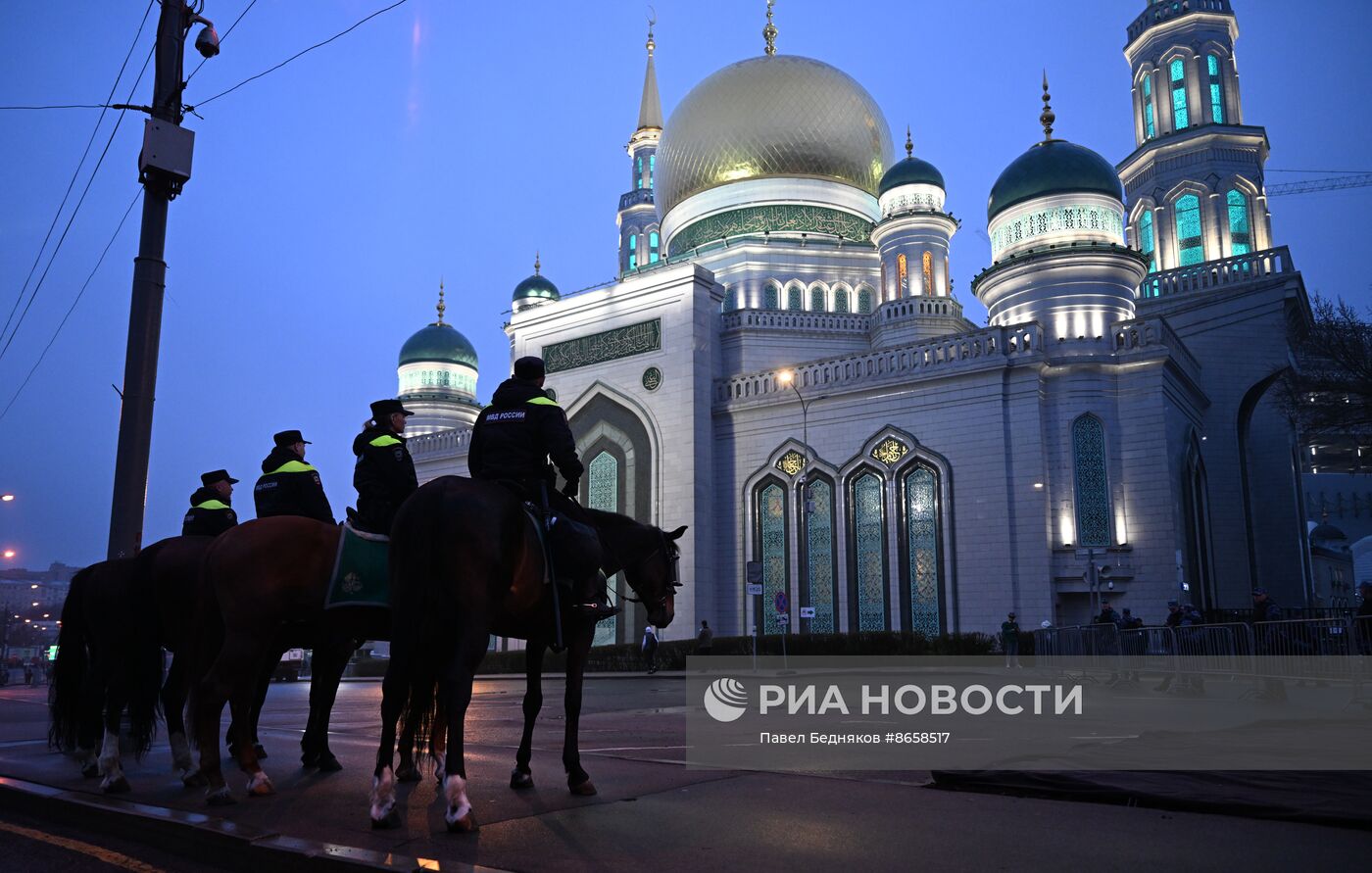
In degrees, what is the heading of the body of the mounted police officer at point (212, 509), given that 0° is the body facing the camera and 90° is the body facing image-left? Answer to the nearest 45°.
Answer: approximately 225°

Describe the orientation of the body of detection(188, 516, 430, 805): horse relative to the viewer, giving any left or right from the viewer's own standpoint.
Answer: facing away from the viewer and to the right of the viewer

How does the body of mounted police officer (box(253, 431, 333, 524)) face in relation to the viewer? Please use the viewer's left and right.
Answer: facing away from the viewer and to the right of the viewer

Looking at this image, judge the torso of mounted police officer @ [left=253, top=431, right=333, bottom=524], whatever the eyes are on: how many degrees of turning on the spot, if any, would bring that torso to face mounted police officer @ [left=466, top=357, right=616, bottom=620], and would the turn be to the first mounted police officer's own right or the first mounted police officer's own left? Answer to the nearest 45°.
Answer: approximately 90° to the first mounted police officer's own right

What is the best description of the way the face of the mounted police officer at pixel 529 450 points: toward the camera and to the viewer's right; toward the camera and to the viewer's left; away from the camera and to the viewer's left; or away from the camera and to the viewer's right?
away from the camera and to the viewer's right

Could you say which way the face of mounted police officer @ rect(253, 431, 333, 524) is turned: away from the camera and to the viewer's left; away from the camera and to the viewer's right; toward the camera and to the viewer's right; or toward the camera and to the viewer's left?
away from the camera and to the viewer's right

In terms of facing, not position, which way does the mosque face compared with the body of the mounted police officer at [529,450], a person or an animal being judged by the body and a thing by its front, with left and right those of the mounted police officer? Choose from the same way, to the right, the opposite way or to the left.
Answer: the opposite way

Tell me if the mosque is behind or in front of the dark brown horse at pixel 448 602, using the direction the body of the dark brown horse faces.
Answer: in front

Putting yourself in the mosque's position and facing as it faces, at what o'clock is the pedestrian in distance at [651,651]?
The pedestrian in distance is roughly at 12 o'clock from the mosque.

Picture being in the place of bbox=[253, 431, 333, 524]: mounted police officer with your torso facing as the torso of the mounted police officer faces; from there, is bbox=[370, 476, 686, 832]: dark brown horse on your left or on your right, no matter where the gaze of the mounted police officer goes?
on your right
